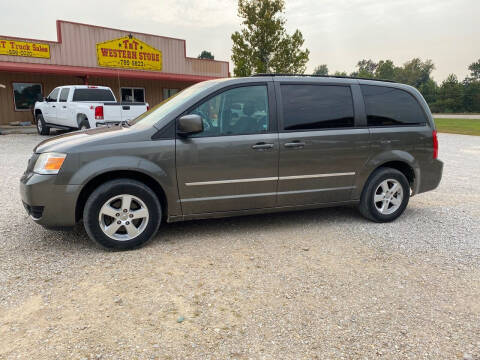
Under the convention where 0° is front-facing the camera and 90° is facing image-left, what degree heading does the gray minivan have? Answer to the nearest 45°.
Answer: approximately 90°

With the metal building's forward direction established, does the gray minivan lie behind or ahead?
ahead

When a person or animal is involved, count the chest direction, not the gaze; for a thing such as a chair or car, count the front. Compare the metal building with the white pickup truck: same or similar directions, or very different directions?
very different directions

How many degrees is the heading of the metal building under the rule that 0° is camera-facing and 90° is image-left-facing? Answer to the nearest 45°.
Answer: approximately 315°

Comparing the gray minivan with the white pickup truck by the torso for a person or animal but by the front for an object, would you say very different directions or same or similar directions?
same or similar directions

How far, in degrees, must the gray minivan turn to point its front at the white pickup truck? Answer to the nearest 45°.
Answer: approximately 45° to its right

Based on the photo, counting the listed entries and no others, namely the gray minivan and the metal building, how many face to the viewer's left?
1

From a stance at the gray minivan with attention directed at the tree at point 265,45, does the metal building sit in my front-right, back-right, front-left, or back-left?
front-left

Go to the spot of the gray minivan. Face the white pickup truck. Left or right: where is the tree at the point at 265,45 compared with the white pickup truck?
right

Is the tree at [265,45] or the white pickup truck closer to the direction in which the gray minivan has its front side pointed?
the white pickup truck

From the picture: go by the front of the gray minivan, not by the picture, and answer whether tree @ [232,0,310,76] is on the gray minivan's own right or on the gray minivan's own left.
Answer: on the gray minivan's own right

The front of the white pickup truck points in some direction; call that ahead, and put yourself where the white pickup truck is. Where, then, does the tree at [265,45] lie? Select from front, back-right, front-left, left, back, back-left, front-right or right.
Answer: right

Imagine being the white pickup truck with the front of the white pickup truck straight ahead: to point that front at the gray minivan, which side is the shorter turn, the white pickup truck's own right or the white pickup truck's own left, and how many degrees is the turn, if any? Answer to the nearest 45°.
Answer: approximately 135° to the white pickup truck's own left

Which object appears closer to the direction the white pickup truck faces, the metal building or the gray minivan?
the metal building
